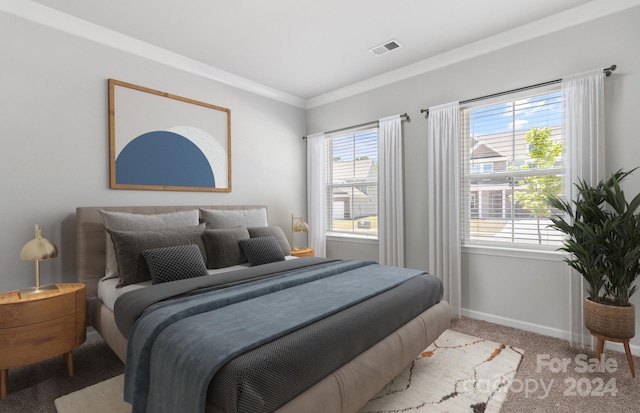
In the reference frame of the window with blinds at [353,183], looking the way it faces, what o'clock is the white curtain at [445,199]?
The white curtain is roughly at 9 o'clock from the window with blinds.

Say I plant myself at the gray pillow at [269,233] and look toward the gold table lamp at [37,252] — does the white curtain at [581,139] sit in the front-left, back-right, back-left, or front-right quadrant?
back-left

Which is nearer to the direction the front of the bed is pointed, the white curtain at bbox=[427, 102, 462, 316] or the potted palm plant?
the potted palm plant

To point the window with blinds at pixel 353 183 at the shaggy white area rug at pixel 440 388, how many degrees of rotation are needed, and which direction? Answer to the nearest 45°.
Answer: approximately 45° to its left

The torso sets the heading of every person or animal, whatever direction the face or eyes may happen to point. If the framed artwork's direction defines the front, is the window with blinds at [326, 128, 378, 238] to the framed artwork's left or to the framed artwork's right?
on its left

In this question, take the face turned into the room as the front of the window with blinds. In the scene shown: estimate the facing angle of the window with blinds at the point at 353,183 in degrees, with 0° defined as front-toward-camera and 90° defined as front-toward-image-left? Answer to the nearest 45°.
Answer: approximately 45°

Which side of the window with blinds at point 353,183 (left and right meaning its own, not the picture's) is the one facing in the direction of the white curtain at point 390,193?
left

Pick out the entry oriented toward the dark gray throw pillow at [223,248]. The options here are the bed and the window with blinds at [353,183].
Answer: the window with blinds

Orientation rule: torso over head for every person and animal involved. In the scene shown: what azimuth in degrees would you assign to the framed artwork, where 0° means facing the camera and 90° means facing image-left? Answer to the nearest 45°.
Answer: approximately 315°

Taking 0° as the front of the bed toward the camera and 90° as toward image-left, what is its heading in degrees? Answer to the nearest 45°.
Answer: approximately 315°

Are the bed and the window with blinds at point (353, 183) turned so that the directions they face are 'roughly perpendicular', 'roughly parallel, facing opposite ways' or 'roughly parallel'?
roughly perpendicular

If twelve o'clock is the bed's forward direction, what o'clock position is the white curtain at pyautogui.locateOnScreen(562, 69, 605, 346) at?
The white curtain is roughly at 10 o'clock from the bed.
